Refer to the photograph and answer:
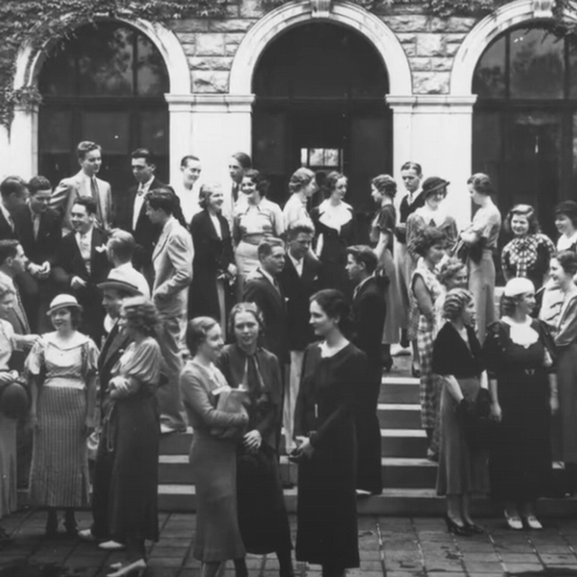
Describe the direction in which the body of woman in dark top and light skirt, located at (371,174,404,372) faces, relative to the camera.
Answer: to the viewer's left

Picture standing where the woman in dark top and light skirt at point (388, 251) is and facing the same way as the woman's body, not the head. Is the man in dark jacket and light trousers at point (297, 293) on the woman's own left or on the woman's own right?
on the woman's own left

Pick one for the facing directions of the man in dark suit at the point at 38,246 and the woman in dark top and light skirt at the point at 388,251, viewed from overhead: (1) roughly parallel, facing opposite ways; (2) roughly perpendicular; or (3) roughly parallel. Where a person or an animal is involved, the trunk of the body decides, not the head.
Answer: roughly perpendicular
